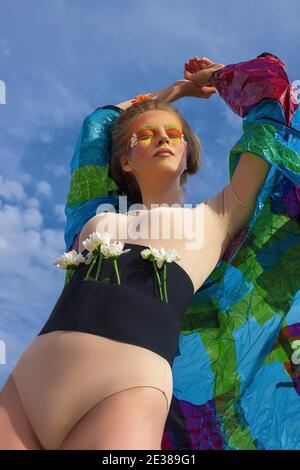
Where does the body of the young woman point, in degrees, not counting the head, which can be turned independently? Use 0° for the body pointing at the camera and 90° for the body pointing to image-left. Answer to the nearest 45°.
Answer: approximately 45°
